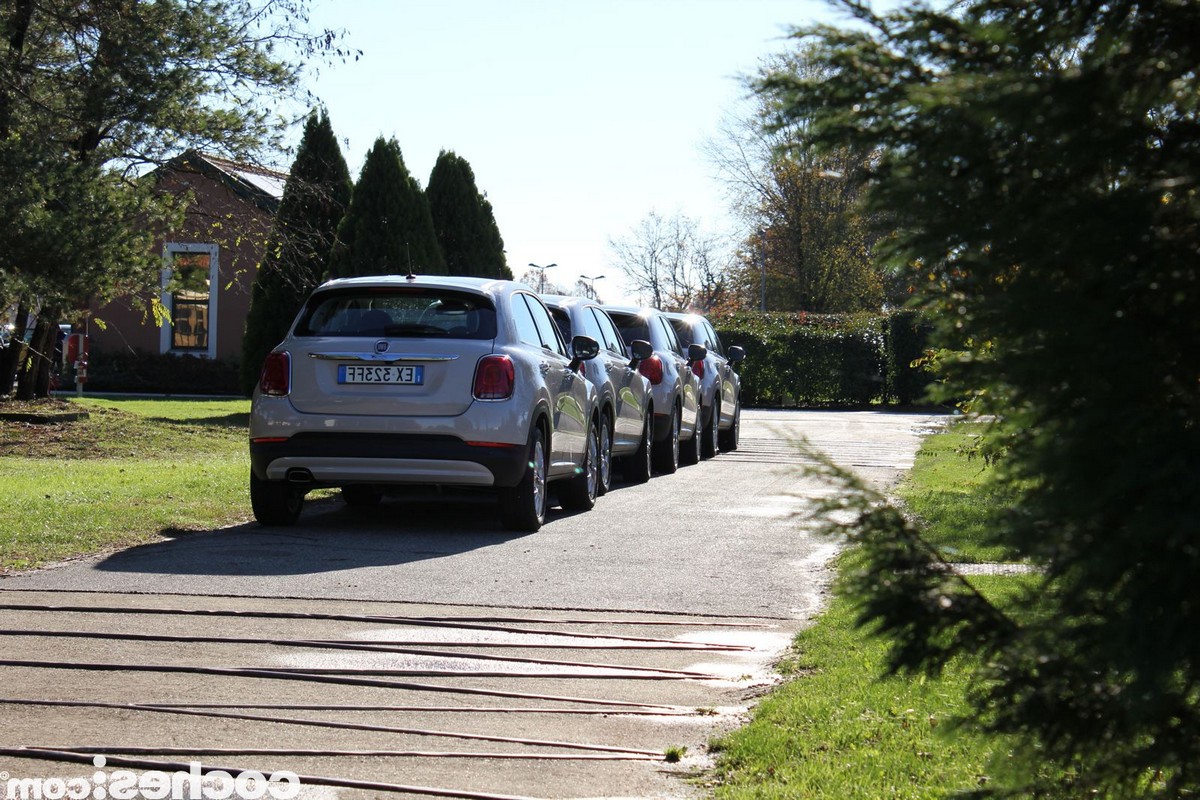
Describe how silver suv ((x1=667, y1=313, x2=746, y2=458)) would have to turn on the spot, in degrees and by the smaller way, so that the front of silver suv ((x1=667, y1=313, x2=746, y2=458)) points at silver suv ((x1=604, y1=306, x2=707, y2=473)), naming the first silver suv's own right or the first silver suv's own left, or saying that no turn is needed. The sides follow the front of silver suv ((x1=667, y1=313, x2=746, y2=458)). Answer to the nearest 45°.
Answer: approximately 180°

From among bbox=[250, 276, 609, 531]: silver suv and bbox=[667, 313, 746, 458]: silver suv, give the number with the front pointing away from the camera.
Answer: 2

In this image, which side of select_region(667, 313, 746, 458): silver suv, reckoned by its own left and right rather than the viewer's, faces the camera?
back

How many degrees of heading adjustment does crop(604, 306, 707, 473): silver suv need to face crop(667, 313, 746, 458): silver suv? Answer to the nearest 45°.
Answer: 0° — it already faces it

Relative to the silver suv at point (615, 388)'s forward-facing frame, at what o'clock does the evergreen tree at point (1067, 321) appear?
The evergreen tree is roughly at 6 o'clock from the silver suv.

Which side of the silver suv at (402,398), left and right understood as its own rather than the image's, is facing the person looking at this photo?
back

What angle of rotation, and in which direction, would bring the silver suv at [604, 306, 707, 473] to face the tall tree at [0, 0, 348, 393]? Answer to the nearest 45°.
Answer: approximately 90° to its left

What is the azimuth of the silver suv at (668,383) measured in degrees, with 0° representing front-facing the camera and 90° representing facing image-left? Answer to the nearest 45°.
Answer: approximately 180°

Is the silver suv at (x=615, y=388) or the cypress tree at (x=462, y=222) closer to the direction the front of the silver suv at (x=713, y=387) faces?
the cypress tree

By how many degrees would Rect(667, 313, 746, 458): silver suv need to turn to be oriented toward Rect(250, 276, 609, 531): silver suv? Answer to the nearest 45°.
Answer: approximately 180°

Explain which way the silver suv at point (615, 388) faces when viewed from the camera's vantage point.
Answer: facing away from the viewer
